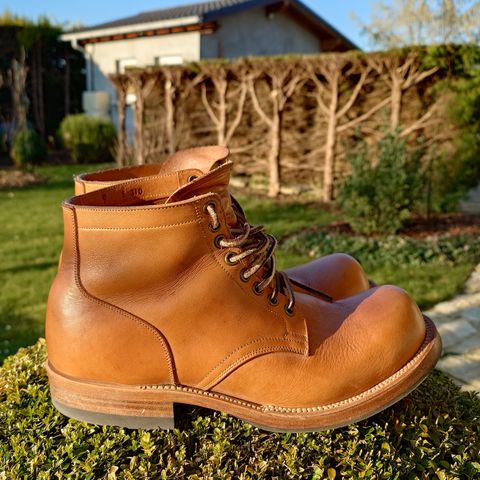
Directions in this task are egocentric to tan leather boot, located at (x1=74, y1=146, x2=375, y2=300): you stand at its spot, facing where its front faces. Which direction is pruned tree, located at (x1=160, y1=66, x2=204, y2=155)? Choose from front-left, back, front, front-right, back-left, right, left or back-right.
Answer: left

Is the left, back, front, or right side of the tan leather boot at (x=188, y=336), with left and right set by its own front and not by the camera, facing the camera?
right

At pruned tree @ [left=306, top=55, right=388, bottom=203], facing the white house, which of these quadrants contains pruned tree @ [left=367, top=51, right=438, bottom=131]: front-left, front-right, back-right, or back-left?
back-right

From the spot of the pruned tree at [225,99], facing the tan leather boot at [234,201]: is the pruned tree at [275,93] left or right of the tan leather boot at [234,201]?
left

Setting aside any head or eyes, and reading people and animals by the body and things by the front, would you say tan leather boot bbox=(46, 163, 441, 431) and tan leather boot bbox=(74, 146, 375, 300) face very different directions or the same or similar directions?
same or similar directions

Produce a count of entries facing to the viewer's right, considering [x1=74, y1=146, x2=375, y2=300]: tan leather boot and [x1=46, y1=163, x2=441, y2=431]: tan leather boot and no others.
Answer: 2

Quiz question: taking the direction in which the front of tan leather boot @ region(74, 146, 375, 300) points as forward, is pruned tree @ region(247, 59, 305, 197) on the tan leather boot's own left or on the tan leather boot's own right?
on the tan leather boot's own left

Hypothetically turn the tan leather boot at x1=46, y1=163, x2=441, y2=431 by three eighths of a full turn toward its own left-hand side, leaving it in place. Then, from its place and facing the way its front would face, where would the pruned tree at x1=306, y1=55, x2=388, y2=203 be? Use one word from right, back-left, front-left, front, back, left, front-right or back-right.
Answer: front-right

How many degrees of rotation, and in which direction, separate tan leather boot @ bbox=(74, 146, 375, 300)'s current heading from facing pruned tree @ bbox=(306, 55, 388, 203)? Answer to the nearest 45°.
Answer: approximately 90° to its left

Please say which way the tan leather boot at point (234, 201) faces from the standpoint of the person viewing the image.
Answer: facing to the right of the viewer

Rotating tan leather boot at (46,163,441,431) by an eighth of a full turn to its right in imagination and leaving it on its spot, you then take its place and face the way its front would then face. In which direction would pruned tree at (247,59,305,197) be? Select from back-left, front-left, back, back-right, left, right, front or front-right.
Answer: back-left

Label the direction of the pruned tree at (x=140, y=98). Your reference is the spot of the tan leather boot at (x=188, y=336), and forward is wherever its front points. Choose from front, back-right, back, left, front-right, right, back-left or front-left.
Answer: left

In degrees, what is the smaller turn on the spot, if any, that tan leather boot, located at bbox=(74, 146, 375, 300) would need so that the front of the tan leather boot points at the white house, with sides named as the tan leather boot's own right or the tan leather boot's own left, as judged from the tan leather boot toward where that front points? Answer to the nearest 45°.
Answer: approximately 90° to the tan leather boot's own left

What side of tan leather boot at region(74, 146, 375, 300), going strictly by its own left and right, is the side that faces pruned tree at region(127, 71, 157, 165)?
left
